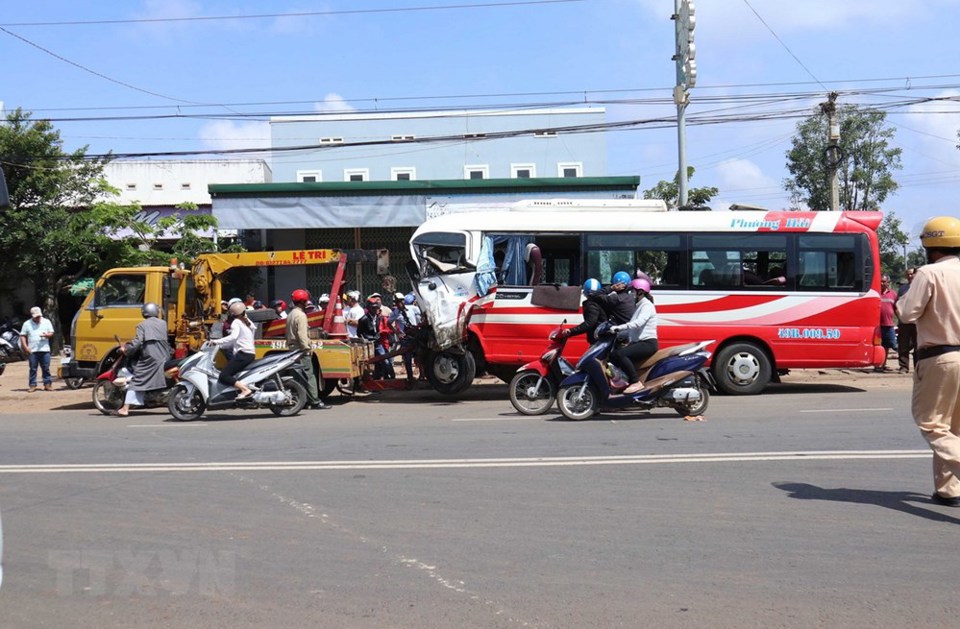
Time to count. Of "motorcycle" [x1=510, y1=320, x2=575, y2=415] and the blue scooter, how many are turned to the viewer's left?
2

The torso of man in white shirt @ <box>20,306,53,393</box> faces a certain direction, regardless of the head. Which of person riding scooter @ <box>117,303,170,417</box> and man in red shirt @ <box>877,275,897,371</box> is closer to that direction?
the person riding scooter

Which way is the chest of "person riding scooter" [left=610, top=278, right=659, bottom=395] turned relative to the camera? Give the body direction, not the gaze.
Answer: to the viewer's left

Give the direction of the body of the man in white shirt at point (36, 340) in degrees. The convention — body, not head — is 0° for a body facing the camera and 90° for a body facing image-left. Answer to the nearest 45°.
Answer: approximately 0°

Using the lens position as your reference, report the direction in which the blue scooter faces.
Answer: facing to the left of the viewer

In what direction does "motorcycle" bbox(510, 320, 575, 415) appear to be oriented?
to the viewer's left

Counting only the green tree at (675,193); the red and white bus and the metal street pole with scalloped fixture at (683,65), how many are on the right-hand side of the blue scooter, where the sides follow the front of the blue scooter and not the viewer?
3

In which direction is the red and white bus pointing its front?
to the viewer's left

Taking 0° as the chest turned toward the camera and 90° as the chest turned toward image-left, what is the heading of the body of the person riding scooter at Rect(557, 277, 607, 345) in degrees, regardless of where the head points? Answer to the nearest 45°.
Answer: approximately 90°

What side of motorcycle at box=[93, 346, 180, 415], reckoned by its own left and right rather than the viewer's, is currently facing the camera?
left

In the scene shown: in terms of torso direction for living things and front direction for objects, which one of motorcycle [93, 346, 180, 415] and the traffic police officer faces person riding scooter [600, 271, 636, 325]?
the traffic police officer

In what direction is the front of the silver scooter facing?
to the viewer's left

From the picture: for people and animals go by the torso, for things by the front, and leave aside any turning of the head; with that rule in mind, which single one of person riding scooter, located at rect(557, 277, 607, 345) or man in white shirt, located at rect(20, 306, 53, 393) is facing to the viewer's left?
the person riding scooter

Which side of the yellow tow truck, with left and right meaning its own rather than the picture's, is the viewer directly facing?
left
